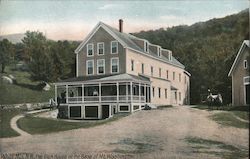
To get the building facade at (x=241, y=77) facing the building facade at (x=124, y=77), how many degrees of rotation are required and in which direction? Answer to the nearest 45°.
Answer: approximately 90° to its right

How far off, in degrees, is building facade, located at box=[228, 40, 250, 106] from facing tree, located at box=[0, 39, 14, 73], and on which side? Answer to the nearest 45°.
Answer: approximately 90° to its right
